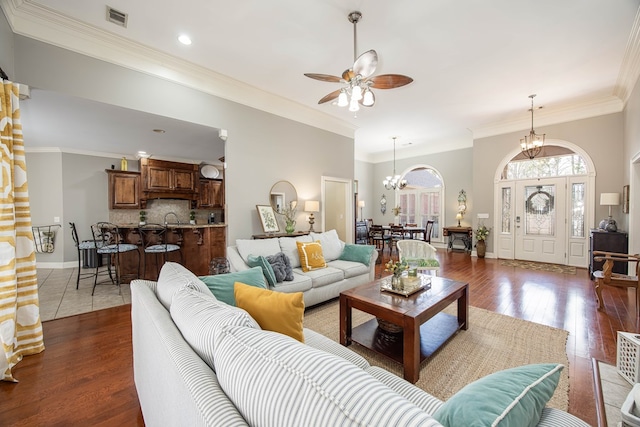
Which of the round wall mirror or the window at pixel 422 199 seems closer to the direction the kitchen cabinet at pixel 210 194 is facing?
the round wall mirror

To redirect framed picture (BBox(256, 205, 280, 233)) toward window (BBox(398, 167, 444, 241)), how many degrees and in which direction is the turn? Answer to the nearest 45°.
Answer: approximately 90° to its left

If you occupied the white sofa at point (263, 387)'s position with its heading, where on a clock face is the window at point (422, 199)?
The window is roughly at 11 o'clock from the white sofa.

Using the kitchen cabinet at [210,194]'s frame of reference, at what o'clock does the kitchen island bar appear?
The kitchen island bar is roughly at 12 o'clock from the kitchen cabinet.

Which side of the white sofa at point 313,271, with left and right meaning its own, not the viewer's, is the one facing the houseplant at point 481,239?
left

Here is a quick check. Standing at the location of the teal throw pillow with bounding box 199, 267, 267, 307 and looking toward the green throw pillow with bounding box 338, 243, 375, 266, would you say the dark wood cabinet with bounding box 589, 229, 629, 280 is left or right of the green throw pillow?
right

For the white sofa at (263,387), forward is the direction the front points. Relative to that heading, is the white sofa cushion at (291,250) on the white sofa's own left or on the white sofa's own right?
on the white sofa's own left

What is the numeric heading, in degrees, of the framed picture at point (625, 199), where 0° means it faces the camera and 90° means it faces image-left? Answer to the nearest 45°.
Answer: approximately 90°
